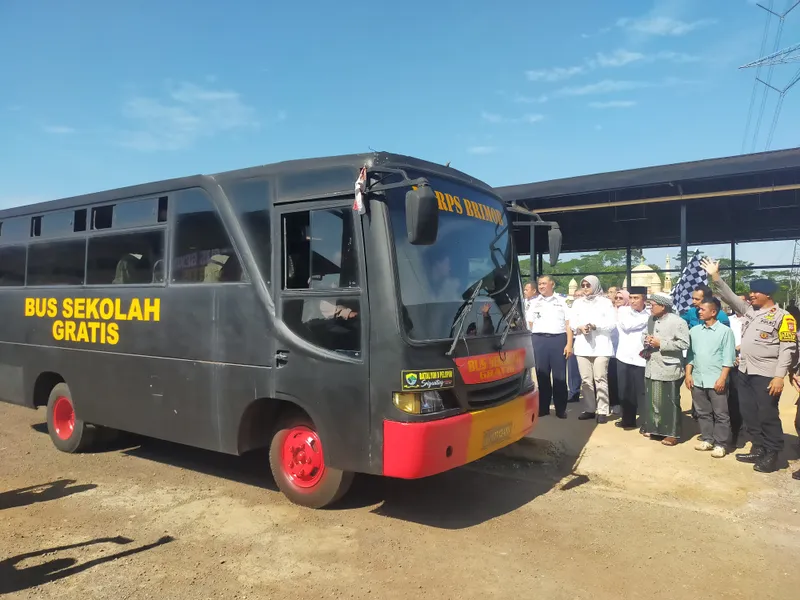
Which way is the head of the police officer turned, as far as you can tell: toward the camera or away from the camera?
toward the camera

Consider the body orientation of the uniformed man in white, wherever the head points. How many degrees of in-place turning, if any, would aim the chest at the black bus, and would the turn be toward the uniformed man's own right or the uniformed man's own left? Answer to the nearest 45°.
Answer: approximately 45° to the uniformed man's own right

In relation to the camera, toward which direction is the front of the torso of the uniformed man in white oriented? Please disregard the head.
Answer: toward the camera

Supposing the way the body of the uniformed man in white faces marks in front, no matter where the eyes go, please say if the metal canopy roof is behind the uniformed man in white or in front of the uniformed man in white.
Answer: behind

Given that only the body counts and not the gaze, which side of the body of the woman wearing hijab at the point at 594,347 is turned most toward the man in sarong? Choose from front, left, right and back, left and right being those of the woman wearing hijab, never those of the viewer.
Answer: left

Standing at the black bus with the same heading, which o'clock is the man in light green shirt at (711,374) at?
The man in light green shirt is roughly at 10 o'clock from the black bus.

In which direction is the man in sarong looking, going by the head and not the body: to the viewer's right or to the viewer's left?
to the viewer's left

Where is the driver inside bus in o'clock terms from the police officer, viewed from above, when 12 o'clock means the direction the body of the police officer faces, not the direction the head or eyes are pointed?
The driver inside bus is roughly at 12 o'clock from the police officer.

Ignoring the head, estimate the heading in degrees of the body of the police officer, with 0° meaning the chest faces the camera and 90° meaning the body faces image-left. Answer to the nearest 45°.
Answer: approximately 45°

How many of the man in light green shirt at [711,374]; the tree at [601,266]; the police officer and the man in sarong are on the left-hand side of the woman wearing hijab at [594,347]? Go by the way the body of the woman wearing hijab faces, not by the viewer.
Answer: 3

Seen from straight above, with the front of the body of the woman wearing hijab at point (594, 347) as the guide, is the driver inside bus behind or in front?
in front

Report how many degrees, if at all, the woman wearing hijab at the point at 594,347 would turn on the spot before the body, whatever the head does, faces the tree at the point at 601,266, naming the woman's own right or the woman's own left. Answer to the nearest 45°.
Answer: approximately 135° to the woman's own right

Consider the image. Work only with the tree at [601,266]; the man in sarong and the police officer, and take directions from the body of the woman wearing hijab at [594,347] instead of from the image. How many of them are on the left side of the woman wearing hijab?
2

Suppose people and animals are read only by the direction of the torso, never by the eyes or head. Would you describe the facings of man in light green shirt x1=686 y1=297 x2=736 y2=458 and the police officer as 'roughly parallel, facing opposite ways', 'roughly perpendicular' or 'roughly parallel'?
roughly parallel

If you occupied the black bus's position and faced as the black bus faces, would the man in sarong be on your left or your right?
on your left

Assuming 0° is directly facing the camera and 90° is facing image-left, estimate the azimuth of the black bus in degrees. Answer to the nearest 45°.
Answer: approximately 315°
